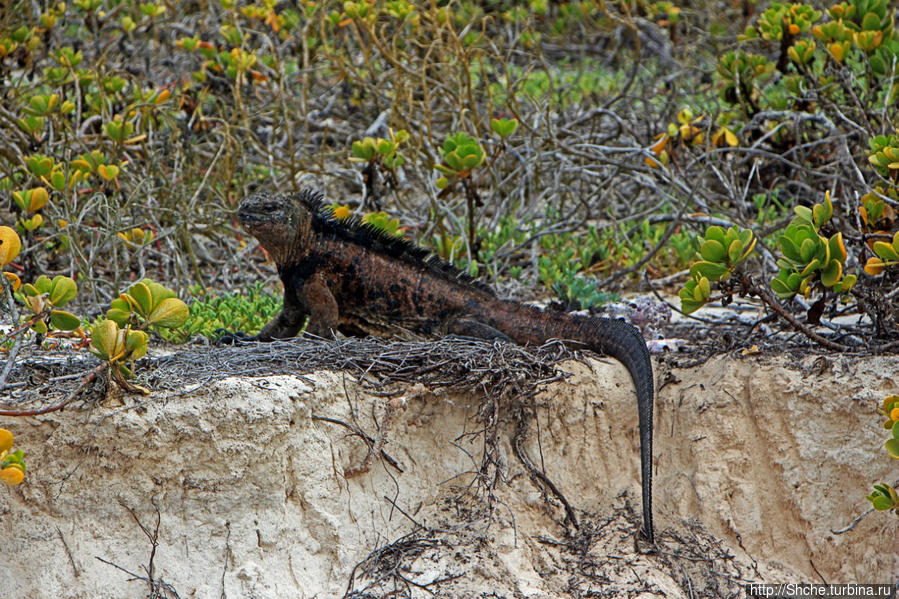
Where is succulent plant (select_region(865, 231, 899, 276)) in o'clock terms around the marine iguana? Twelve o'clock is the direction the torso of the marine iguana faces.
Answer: The succulent plant is roughly at 7 o'clock from the marine iguana.

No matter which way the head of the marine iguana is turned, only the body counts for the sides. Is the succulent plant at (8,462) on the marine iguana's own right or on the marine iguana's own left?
on the marine iguana's own left

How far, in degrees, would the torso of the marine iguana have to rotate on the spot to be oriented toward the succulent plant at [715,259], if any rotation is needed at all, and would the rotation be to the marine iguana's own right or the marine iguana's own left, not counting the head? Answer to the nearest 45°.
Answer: approximately 135° to the marine iguana's own left

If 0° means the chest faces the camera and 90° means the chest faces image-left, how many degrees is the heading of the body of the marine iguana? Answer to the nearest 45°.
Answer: approximately 90°
